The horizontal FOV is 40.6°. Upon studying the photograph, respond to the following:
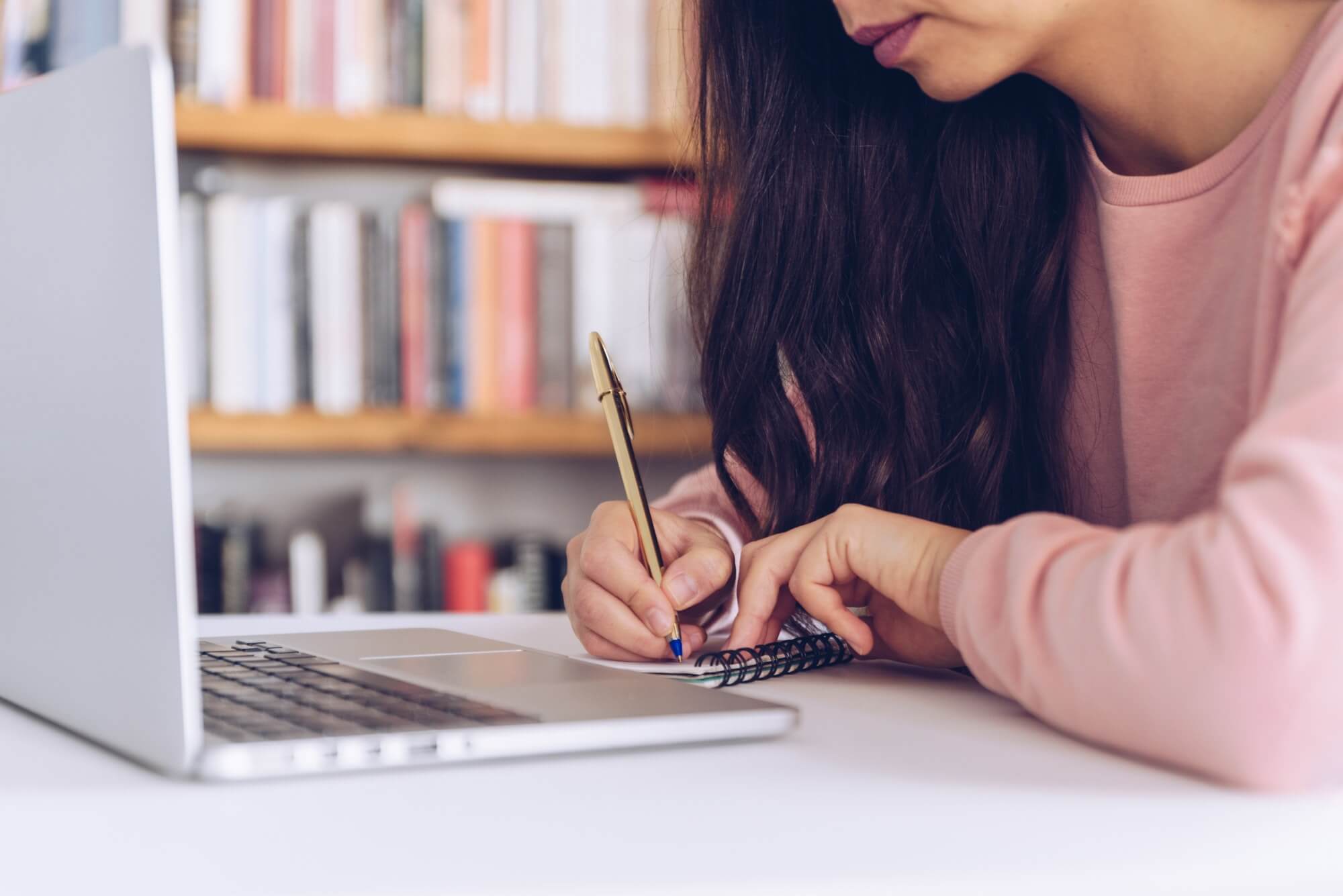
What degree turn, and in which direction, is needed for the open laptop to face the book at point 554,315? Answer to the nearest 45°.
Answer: approximately 45° to its left

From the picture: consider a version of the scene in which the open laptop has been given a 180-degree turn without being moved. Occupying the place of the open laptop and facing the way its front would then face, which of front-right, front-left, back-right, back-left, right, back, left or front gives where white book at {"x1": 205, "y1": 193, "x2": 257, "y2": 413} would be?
back-right

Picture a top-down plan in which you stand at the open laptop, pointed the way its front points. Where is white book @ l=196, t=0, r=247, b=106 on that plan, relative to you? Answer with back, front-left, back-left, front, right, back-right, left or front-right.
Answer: front-left

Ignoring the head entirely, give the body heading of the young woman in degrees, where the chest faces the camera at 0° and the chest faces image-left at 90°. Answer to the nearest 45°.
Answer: approximately 45°

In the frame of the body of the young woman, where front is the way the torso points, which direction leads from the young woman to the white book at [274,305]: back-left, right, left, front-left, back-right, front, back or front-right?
right

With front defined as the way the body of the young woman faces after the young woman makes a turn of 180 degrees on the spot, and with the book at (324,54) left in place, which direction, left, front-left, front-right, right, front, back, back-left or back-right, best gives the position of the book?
left

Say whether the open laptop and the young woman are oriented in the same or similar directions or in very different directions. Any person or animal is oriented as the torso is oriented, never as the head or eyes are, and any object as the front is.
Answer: very different directions

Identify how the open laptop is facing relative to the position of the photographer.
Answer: facing away from the viewer and to the right of the viewer

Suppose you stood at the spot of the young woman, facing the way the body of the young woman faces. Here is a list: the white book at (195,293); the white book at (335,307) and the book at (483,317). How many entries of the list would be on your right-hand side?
3

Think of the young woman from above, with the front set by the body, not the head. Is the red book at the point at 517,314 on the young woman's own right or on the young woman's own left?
on the young woman's own right

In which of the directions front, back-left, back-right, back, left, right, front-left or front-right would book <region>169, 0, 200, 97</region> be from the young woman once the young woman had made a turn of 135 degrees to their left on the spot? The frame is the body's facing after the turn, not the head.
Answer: back-left

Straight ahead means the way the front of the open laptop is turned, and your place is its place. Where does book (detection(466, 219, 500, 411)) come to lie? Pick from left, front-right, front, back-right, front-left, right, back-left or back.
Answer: front-left

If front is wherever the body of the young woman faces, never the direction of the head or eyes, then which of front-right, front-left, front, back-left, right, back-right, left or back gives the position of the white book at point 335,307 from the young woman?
right

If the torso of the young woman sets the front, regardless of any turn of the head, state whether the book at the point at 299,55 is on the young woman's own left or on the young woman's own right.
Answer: on the young woman's own right
